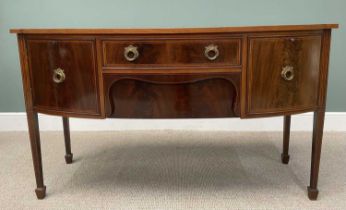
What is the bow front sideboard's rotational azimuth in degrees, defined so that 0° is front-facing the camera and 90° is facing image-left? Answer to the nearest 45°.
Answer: approximately 0°
